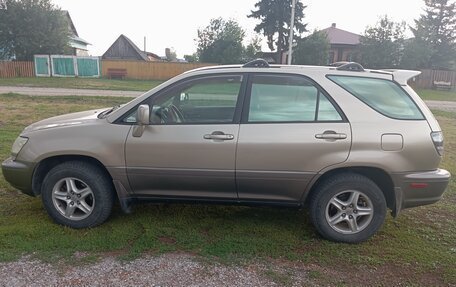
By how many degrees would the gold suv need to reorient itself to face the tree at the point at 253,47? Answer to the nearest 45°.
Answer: approximately 90° to its right

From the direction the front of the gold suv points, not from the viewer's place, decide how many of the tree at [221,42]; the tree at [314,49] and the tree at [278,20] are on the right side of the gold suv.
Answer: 3

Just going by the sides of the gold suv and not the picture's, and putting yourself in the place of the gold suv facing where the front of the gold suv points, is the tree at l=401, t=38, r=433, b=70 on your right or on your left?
on your right

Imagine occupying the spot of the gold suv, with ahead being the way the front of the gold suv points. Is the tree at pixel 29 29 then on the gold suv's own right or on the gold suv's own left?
on the gold suv's own right

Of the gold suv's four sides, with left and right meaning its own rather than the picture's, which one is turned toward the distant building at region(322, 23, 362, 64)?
right

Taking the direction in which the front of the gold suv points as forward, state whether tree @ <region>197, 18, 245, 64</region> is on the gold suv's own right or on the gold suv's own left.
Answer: on the gold suv's own right

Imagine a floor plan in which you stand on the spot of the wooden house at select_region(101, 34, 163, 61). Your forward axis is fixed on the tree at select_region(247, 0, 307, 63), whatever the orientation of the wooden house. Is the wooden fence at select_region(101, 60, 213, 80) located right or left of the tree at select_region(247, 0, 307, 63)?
right

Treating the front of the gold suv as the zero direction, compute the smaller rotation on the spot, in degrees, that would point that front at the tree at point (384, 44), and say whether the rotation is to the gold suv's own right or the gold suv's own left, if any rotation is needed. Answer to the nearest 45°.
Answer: approximately 135° to the gold suv's own right

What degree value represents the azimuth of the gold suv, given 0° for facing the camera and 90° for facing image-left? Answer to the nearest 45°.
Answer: approximately 90°
